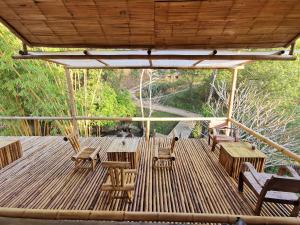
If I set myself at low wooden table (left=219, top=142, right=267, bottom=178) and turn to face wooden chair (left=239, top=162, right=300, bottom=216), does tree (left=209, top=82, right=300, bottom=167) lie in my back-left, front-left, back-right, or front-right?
back-left

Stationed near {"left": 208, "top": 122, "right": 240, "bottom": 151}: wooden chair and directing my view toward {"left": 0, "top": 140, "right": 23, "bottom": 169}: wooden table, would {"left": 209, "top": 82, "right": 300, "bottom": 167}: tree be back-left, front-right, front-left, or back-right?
back-right

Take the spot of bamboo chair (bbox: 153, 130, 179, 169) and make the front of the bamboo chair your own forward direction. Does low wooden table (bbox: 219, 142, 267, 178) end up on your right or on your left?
on your left

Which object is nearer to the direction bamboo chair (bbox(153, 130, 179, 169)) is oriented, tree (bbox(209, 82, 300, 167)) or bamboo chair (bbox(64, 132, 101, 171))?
the bamboo chair
